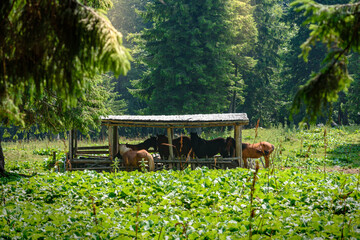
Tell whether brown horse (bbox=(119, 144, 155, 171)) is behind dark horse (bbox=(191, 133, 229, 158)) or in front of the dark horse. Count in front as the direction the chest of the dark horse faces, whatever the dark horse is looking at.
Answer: in front

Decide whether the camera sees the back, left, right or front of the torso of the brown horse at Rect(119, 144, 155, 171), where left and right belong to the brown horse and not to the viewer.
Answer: left

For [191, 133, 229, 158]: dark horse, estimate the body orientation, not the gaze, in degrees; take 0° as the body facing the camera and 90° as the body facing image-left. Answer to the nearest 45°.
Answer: approximately 90°

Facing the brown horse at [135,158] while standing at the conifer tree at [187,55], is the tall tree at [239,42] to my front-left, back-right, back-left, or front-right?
back-left

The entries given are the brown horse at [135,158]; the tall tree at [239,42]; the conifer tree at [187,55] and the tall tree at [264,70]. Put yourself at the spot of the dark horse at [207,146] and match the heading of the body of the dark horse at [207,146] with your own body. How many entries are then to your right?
3

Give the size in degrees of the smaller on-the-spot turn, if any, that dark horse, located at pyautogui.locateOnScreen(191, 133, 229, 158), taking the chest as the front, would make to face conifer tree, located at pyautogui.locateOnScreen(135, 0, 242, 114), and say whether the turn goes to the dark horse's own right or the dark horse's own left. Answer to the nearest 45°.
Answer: approximately 90° to the dark horse's own right

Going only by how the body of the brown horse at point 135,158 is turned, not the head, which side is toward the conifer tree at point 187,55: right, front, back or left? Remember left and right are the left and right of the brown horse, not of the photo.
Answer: right
